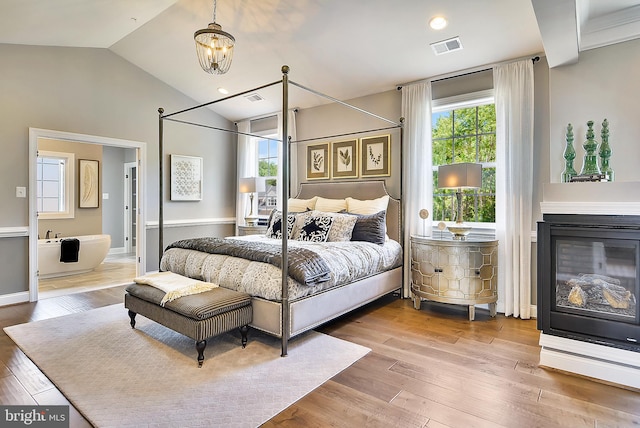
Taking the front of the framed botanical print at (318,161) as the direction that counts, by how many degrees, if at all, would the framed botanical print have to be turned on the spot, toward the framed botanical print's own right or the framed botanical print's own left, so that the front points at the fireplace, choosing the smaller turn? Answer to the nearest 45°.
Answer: approximately 90° to the framed botanical print's own left

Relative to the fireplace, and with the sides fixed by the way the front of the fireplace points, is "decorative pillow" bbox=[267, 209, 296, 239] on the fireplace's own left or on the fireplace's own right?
on the fireplace's own right

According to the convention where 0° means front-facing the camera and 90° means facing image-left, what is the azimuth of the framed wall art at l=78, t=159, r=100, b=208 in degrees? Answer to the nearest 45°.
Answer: approximately 0°

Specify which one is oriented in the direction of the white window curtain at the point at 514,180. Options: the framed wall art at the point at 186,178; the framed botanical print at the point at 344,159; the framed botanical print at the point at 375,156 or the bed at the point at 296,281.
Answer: the framed wall art

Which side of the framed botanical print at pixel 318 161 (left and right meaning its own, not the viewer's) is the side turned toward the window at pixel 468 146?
left

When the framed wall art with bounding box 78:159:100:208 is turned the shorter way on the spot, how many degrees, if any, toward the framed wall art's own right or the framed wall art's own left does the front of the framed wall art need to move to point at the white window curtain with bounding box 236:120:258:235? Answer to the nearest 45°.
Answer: approximately 45° to the framed wall art's own left

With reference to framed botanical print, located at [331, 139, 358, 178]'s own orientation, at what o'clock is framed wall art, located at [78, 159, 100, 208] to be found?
The framed wall art is roughly at 2 o'clock from the framed botanical print.

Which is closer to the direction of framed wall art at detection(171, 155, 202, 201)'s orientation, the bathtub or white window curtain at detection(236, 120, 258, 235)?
the white window curtain

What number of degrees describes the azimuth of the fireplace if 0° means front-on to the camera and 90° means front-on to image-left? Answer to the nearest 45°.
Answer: approximately 45°

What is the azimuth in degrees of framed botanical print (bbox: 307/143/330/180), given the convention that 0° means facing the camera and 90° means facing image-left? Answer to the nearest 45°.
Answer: approximately 45°
